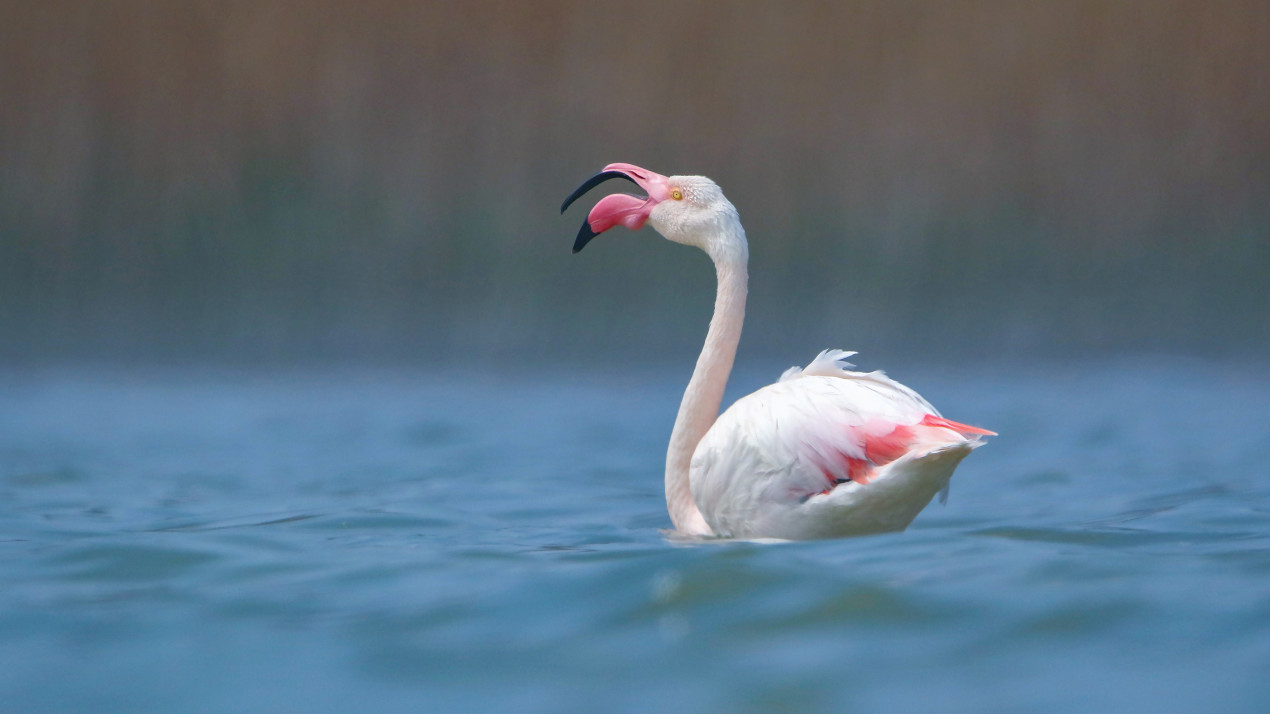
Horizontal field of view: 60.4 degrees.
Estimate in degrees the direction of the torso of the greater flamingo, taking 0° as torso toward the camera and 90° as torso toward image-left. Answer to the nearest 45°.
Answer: approximately 90°
